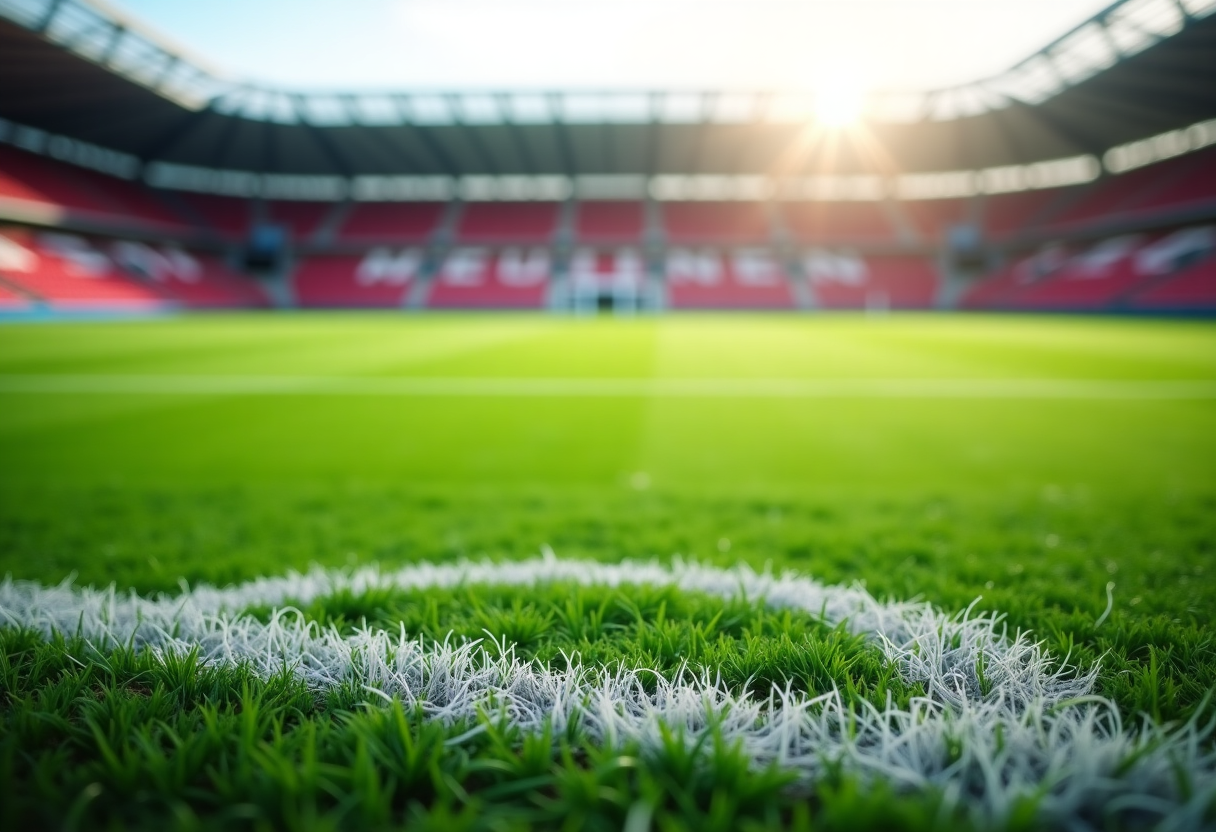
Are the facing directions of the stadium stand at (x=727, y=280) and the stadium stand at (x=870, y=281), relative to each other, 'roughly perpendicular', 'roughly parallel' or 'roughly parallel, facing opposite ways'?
roughly parallel

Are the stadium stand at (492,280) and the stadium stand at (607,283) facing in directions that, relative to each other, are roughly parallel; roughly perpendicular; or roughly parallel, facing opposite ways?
roughly parallel

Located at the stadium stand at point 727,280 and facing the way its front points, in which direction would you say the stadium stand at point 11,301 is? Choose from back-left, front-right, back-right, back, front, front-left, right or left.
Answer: front-right

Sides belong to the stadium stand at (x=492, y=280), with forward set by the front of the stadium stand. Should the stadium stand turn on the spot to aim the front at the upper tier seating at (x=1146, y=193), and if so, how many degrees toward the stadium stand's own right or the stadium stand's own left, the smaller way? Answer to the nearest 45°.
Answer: approximately 45° to the stadium stand's own left

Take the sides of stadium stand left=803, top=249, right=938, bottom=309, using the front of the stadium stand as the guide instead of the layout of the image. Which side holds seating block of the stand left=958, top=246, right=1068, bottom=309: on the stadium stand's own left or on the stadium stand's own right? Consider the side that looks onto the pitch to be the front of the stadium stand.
on the stadium stand's own left

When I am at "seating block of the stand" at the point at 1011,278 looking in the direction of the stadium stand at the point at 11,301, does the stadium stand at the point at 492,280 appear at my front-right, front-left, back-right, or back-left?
front-right

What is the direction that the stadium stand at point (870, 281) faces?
toward the camera
